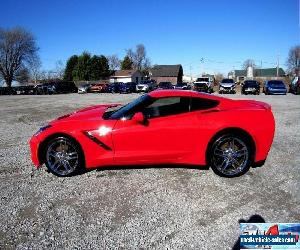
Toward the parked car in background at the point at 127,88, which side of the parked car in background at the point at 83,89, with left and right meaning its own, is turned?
left

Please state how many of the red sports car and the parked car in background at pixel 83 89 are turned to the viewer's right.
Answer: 0

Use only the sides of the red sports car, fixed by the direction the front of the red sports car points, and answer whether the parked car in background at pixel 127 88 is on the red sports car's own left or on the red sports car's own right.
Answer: on the red sports car's own right

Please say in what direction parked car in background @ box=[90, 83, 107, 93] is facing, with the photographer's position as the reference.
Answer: facing the viewer and to the left of the viewer

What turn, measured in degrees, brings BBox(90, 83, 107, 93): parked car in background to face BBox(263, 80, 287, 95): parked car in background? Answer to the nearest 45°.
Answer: approximately 90° to its left

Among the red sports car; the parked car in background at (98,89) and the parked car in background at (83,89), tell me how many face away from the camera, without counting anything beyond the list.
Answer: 0

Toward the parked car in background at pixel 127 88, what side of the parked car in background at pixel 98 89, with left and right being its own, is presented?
left

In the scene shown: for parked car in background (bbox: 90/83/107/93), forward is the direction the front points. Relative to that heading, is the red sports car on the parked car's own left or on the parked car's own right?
on the parked car's own left

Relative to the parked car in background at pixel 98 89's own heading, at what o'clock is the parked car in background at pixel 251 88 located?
the parked car in background at pixel 251 88 is roughly at 9 o'clock from the parked car in background at pixel 98 89.

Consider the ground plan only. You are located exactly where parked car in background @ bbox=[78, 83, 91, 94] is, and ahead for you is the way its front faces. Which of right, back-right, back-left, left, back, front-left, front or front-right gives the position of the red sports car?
front-left

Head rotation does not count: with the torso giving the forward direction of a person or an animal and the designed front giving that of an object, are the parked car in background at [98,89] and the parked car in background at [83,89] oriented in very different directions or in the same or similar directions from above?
same or similar directions

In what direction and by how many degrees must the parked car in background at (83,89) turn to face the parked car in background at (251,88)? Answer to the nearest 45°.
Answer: approximately 90° to its left

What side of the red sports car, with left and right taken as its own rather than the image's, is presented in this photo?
left

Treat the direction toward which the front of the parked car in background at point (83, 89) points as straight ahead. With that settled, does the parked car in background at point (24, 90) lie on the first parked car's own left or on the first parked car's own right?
on the first parked car's own right
